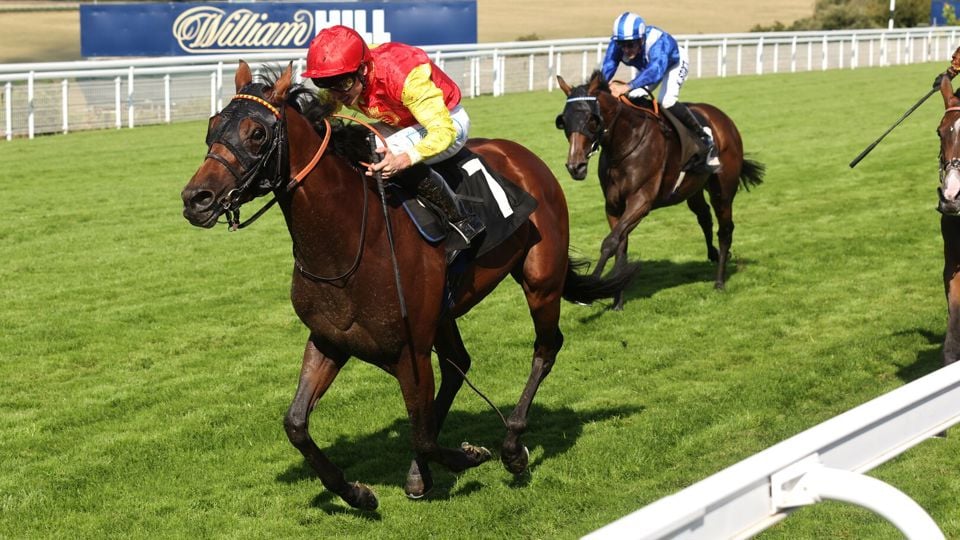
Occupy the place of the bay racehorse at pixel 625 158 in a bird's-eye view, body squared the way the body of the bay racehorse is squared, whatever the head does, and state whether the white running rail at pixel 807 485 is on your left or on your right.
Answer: on your left

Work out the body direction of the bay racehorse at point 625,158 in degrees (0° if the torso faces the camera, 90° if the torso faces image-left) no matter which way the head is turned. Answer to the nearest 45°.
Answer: approximately 45°

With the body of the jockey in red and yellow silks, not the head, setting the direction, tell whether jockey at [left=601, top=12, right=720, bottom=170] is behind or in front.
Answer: behind

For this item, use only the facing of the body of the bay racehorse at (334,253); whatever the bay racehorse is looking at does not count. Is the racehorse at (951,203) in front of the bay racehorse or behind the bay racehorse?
behind

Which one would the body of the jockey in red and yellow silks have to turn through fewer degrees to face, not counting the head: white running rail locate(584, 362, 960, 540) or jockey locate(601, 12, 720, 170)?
the white running rail

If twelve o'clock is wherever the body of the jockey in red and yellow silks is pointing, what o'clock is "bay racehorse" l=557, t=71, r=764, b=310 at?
The bay racehorse is roughly at 5 o'clock from the jockey in red and yellow silks.
